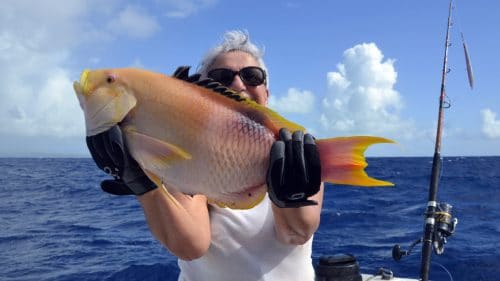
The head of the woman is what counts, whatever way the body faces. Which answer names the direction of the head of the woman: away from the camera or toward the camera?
toward the camera

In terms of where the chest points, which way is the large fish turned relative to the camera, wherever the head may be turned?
to the viewer's left

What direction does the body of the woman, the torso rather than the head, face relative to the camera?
toward the camera
